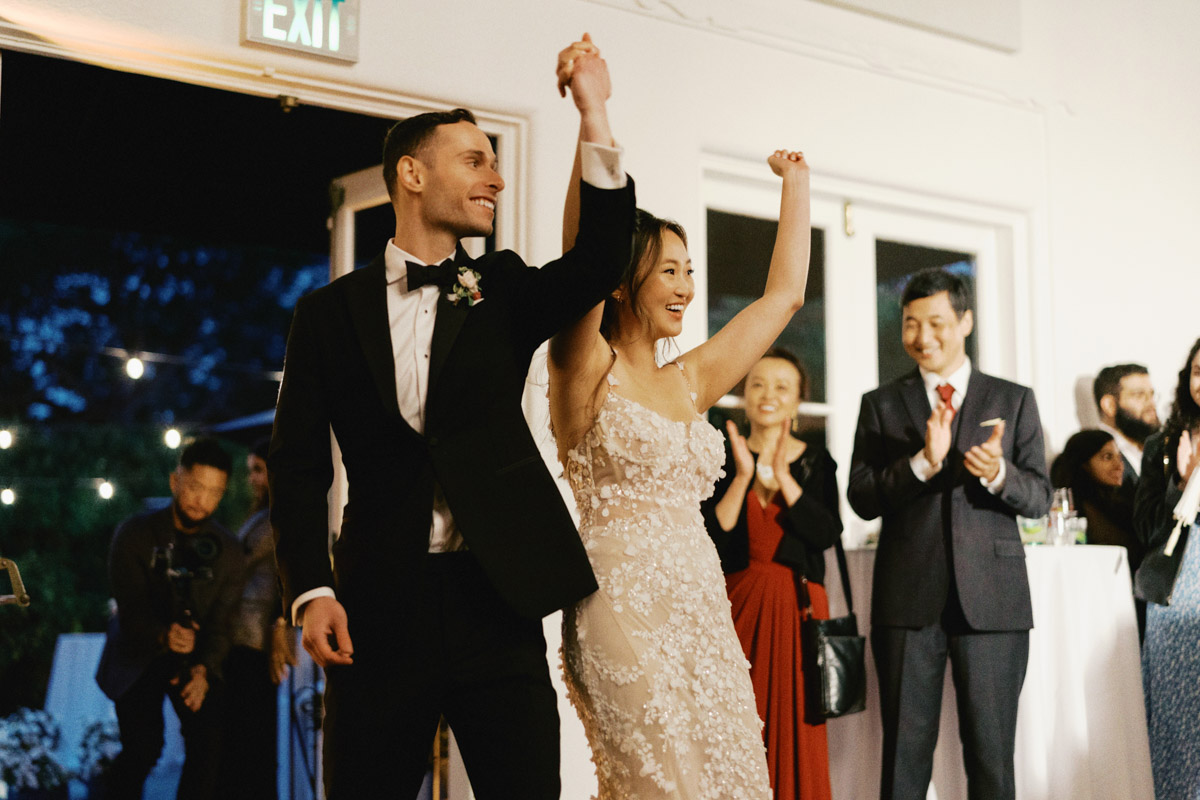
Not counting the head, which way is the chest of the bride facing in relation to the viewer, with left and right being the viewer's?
facing the viewer and to the right of the viewer

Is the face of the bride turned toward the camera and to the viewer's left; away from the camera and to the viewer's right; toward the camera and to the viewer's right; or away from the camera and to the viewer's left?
toward the camera and to the viewer's right

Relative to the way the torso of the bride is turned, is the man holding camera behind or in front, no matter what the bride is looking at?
behind

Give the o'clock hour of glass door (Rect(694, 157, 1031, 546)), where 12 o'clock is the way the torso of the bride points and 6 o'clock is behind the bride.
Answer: The glass door is roughly at 8 o'clock from the bride.

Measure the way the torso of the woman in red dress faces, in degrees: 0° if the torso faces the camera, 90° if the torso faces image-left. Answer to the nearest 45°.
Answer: approximately 0°

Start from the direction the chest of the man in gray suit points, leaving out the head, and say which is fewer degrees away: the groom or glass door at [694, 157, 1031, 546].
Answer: the groom

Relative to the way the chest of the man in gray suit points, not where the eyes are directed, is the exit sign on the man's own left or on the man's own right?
on the man's own right

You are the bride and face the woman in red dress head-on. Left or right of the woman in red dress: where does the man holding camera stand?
left
